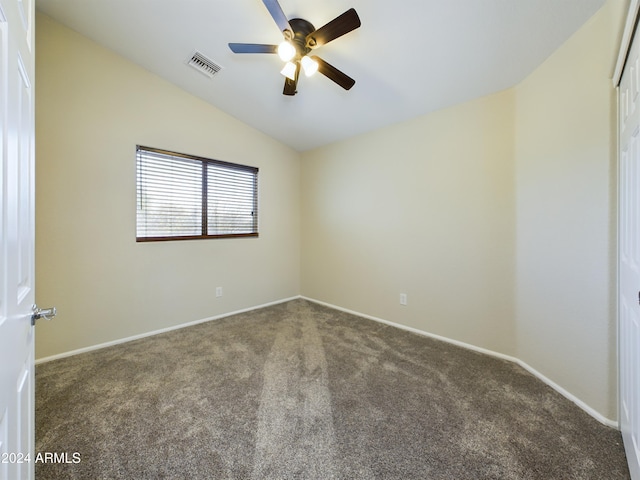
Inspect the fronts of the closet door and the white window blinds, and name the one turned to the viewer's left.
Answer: the closet door

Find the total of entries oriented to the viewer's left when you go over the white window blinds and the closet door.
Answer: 1

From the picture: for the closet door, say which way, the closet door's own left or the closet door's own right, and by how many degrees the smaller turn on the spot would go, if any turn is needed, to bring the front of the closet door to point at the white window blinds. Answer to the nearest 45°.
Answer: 0° — it already faces it

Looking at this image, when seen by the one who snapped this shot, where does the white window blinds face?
facing the viewer and to the right of the viewer

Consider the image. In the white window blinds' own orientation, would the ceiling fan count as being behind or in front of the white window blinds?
in front

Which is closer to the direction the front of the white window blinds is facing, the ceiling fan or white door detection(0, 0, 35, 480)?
the ceiling fan

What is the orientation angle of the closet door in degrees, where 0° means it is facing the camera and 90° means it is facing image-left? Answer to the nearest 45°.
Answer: approximately 90°
